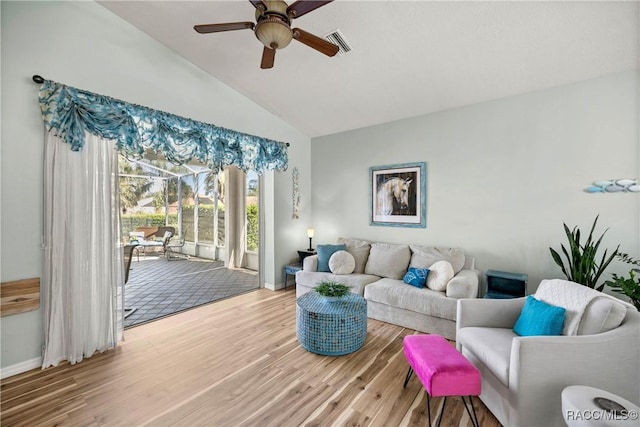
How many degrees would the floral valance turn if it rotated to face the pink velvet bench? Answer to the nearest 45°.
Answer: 0° — it already faces it

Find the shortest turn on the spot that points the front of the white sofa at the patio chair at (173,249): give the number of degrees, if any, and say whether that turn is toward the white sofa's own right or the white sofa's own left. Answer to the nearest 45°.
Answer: approximately 90° to the white sofa's own right

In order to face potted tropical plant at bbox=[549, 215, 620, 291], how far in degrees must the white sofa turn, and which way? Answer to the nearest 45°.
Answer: approximately 135° to its left

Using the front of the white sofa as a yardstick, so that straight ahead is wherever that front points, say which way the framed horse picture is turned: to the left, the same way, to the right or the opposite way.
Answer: the same way

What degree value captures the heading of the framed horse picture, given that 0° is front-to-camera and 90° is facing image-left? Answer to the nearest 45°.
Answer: approximately 45°

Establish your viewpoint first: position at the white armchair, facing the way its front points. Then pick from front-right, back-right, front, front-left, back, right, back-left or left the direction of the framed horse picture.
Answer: right

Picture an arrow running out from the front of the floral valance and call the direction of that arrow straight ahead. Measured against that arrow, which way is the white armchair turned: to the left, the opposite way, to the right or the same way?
the opposite way

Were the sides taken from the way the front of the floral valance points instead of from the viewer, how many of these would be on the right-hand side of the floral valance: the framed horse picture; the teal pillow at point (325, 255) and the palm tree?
0

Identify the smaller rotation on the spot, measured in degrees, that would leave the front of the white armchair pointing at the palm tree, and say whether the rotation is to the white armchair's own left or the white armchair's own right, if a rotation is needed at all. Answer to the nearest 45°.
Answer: approximately 45° to the white armchair's own right

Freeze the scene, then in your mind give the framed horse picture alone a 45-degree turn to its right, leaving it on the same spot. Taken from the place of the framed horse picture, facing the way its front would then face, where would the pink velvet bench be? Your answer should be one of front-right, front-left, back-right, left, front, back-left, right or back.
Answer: left

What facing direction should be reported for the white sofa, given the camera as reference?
facing the viewer and to the left of the viewer

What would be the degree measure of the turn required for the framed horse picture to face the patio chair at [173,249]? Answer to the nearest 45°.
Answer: approximately 45° to its right

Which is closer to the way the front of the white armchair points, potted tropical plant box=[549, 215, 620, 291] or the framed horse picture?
the framed horse picture

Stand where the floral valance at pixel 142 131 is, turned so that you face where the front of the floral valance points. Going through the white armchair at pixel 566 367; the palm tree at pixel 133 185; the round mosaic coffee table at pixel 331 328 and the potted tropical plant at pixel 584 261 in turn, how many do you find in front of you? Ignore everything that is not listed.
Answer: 3

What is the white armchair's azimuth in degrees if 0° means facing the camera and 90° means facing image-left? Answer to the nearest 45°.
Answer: approximately 45°

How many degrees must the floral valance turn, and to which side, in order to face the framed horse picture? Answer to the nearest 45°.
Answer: approximately 45° to its left

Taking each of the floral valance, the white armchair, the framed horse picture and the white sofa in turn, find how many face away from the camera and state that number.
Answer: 0

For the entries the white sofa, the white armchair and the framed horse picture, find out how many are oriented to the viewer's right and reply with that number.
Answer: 0
